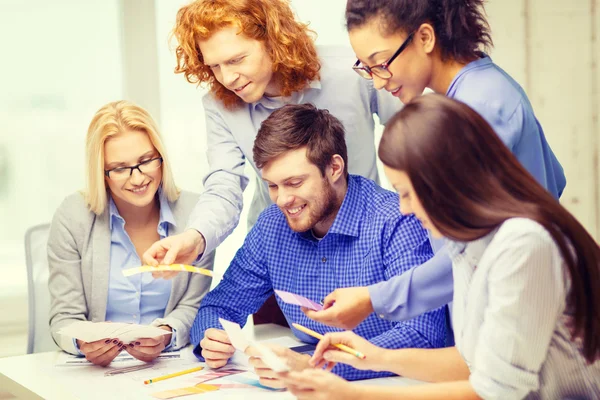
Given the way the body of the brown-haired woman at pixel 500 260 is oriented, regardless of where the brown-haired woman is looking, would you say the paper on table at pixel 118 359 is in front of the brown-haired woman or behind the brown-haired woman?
in front

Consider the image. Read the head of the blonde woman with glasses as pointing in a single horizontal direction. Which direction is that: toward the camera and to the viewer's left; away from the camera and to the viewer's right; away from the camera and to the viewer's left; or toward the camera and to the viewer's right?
toward the camera and to the viewer's right

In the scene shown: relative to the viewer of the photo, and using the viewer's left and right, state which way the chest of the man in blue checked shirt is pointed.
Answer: facing the viewer and to the left of the viewer

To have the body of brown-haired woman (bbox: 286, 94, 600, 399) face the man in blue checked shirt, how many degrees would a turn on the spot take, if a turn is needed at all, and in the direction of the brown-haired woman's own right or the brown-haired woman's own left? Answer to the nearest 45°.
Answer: approximately 45° to the brown-haired woman's own right

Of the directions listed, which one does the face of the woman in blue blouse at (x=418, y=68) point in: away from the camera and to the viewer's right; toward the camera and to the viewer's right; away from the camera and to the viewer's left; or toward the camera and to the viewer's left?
toward the camera and to the viewer's left

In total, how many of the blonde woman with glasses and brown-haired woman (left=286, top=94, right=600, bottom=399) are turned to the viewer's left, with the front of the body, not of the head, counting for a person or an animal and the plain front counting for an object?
1

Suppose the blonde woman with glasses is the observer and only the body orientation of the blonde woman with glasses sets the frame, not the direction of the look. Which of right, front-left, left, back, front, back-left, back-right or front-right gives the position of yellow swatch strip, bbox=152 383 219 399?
front

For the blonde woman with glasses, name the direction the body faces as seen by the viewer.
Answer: toward the camera

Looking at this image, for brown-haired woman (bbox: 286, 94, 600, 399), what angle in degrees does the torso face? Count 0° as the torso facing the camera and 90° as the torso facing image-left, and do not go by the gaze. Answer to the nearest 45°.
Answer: approximately 90°

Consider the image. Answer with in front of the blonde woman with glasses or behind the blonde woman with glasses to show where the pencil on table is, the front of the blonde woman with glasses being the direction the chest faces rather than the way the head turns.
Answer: in front

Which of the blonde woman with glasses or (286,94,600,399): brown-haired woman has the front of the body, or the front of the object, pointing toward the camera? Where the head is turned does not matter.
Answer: the blonde woman with glasses
